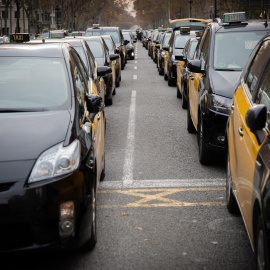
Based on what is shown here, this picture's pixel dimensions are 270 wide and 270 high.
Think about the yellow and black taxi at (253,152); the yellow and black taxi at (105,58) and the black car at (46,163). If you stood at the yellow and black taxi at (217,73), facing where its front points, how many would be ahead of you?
2

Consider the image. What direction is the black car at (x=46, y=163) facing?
toward the camera

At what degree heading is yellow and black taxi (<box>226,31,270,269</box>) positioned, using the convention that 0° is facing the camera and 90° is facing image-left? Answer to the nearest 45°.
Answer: approximately 0°

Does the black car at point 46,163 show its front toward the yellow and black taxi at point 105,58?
no

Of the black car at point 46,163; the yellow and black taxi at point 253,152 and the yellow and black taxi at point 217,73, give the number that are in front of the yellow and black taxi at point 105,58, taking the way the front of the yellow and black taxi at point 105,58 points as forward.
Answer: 3

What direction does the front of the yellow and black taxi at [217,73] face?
toward the camera

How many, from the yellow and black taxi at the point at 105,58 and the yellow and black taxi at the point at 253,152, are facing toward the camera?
2

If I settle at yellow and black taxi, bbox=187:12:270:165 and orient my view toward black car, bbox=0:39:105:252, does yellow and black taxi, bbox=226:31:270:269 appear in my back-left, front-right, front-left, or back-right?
front-left

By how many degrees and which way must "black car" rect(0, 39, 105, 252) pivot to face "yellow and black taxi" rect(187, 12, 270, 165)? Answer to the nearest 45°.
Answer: approximately 135° to its left

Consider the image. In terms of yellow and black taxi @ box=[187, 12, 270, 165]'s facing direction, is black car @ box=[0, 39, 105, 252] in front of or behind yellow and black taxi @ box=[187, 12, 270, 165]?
in front

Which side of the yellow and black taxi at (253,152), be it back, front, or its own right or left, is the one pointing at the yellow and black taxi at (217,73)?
back

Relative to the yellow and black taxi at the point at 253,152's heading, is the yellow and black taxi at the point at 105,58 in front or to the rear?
to the rear

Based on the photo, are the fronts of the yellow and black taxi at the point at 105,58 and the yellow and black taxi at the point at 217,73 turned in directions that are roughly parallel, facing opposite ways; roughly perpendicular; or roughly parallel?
roughly parallel

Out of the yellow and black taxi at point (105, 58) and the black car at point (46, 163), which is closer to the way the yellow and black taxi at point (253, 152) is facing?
the black car

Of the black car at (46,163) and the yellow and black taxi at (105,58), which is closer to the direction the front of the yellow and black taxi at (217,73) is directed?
the black car

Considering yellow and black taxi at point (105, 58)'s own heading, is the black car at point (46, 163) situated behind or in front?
in front
